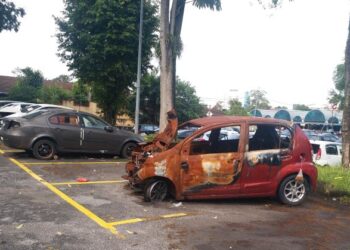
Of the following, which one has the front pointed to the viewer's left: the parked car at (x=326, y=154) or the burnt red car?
the burnt red car

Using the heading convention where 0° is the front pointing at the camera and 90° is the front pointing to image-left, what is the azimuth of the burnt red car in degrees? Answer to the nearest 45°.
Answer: approximately 90°

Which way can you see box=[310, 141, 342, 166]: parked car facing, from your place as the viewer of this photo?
facing away from the viewer and to the right of the viewer

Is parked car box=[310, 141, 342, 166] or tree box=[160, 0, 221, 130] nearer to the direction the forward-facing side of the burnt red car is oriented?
the tree

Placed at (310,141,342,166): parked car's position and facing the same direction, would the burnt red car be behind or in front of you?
behind

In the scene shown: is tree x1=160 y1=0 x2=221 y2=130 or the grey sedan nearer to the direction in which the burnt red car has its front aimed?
the grey sedan

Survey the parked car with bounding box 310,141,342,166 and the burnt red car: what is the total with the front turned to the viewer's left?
1

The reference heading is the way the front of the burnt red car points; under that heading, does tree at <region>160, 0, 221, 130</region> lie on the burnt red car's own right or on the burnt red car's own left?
on the burnt red car's own right
